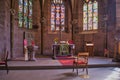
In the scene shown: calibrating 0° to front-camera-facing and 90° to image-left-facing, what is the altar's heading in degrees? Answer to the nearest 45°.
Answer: approximately 0°

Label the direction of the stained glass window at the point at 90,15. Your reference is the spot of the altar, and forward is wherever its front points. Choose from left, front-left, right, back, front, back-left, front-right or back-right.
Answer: back-left

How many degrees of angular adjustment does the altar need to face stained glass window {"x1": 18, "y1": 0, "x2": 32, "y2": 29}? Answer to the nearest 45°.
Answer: approximately 135° to its right
